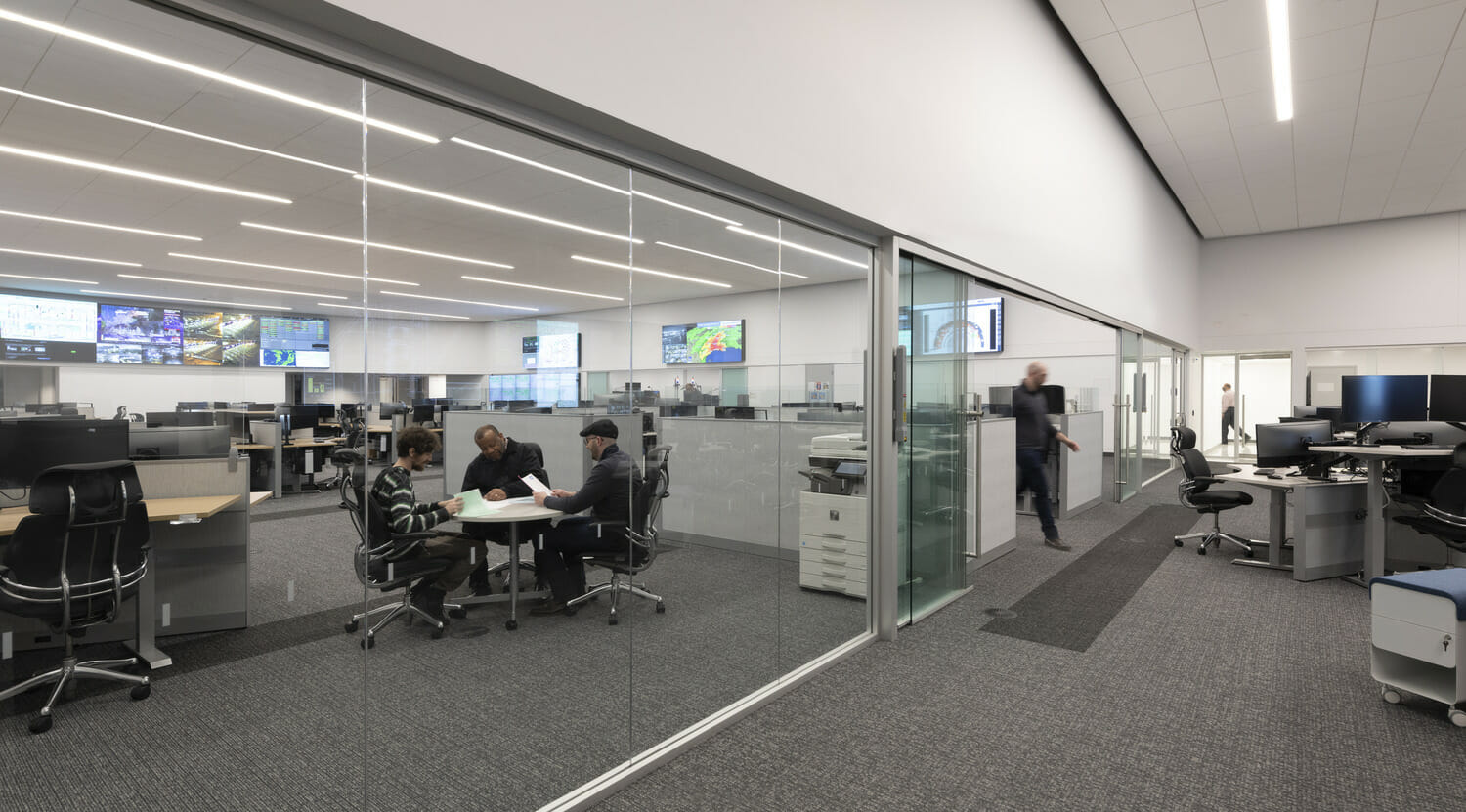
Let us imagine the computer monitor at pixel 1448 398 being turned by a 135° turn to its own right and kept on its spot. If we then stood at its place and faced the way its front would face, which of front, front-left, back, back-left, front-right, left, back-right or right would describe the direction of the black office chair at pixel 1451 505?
back-left

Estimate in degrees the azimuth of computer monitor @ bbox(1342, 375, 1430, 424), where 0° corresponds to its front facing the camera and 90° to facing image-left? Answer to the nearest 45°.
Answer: approximately 0°

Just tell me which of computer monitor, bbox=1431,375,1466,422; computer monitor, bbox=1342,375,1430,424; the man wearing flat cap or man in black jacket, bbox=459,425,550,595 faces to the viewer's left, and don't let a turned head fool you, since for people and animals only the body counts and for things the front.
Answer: the man wearing flat cap

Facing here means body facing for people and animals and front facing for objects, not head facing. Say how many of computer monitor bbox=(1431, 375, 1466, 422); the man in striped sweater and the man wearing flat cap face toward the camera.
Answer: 1

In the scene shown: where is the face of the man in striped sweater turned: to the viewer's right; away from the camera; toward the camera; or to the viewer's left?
to the viewer's right

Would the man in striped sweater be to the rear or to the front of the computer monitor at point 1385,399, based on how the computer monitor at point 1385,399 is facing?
to the front

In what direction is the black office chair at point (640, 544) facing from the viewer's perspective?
to the viewer's left

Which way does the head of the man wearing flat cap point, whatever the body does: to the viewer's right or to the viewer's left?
to the viewer's left

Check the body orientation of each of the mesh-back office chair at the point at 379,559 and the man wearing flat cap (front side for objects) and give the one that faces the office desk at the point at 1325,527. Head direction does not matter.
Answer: the mesh-back office chair

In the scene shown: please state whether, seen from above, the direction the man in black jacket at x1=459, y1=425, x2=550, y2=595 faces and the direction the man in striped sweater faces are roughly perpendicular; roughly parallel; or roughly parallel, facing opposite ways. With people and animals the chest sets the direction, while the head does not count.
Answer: roughly perpendicular

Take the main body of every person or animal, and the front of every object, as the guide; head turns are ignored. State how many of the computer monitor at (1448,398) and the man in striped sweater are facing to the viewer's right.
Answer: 1

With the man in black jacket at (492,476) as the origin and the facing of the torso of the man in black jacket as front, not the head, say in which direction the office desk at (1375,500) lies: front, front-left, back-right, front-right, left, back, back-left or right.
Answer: left

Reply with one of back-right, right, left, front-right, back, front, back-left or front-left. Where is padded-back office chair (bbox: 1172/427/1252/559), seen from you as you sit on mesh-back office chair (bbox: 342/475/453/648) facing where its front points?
front

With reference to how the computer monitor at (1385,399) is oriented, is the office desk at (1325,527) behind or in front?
in front

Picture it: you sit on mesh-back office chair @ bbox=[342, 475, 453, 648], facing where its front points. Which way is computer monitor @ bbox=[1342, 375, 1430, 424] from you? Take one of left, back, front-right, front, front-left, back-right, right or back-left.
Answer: front

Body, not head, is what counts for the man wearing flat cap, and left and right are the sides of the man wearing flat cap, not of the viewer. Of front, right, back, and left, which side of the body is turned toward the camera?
left

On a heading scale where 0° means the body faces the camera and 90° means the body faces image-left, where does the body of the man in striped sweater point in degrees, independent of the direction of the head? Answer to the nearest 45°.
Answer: approximately 270°

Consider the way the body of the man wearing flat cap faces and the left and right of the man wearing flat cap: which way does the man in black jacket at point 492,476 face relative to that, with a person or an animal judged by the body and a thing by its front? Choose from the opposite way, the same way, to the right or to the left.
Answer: to the left
